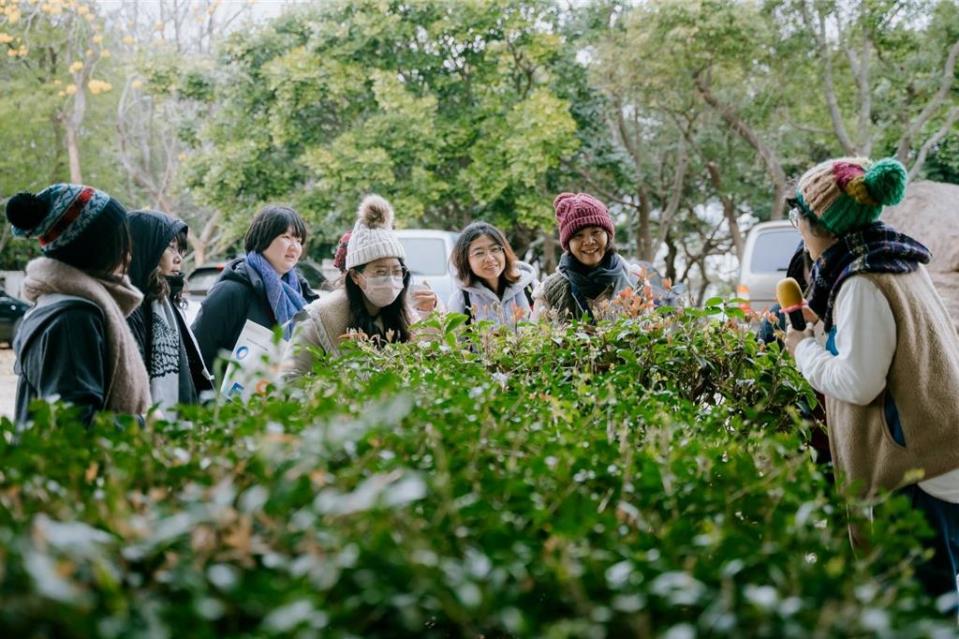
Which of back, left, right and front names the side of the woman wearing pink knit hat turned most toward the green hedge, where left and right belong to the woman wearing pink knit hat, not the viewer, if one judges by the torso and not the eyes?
front

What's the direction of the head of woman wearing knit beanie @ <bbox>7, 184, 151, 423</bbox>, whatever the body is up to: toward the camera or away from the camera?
away from the camera

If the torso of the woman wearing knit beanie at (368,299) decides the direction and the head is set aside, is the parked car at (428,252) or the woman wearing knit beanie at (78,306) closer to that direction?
the woman wearing knit beanie

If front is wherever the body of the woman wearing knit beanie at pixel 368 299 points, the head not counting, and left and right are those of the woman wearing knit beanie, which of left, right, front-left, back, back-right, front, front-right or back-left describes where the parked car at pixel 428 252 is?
back-left

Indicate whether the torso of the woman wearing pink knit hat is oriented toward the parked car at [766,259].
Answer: no

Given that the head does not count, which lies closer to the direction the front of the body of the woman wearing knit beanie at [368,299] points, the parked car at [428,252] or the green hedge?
the green hedge

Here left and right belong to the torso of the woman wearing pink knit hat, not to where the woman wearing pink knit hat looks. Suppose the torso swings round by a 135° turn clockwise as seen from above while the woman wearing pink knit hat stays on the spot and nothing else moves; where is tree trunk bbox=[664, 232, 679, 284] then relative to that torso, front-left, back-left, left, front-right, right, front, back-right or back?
front-right

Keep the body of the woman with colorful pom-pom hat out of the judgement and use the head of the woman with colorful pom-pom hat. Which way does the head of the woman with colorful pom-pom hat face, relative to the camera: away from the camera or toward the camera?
away from the camera

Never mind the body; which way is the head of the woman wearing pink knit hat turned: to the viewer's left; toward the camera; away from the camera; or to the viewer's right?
toward the camera

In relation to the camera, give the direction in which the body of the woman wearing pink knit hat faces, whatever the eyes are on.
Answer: toward the camera

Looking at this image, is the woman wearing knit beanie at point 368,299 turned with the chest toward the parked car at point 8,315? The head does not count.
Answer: no

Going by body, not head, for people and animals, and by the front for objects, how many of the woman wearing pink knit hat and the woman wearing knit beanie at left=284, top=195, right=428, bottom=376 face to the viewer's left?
0

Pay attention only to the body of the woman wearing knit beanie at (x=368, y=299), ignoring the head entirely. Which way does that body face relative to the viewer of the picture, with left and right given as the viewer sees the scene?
facing the viewer and to the right of the viewer

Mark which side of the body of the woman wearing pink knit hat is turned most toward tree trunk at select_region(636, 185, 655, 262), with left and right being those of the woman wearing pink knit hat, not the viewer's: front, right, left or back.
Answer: back

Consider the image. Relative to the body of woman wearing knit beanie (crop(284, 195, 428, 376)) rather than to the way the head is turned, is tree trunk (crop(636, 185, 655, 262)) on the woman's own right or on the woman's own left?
on the woman's own left

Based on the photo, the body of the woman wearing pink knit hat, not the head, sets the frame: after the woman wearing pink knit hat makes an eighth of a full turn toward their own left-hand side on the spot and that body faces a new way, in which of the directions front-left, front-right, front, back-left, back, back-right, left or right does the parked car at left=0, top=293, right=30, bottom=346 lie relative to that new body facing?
back
